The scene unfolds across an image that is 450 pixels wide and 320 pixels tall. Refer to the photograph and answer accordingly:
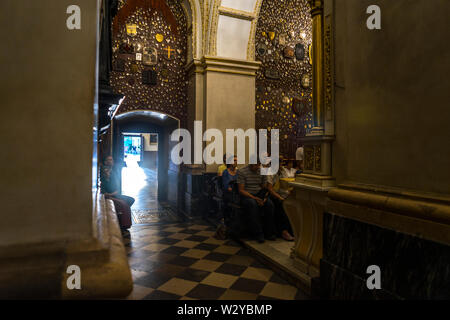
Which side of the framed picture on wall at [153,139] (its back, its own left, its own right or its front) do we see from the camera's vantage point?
front

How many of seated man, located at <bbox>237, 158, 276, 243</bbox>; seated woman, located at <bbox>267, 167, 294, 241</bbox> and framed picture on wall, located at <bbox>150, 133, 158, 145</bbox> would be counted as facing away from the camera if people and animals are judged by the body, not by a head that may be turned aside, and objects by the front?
0

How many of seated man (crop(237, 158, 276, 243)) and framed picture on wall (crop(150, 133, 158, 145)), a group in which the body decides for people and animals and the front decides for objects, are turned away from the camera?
0

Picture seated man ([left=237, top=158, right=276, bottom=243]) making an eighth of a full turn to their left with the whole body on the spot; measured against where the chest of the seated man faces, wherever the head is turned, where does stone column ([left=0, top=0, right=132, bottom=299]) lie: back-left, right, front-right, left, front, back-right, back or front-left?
right

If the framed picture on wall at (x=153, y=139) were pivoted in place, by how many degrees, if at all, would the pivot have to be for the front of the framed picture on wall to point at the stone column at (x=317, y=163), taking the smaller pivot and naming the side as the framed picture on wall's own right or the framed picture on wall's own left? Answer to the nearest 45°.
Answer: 0° — it already faces it

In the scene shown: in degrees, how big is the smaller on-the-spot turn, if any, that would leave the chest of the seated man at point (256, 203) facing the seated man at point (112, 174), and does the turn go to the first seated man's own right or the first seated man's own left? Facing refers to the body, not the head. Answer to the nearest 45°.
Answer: approximately 135° to the first seated man's own right

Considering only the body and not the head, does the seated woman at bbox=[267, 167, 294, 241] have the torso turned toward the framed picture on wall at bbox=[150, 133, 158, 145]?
no

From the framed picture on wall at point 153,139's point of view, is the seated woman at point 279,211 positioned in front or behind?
in front

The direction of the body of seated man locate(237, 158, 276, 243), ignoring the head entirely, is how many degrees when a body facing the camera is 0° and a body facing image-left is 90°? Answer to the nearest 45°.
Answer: approximately 315°

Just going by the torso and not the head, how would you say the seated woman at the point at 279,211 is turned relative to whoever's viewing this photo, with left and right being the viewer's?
facing the viewer and to the right of the viewer

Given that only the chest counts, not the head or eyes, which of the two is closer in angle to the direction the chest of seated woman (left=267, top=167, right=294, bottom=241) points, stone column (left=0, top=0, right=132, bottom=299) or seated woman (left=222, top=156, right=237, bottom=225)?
the stone column

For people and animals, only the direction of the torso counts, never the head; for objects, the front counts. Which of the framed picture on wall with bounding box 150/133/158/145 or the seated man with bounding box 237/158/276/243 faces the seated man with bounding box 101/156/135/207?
the framed picture on wall

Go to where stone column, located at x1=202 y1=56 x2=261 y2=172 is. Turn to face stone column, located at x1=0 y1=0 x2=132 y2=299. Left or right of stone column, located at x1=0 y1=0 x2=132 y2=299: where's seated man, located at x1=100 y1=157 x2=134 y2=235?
right

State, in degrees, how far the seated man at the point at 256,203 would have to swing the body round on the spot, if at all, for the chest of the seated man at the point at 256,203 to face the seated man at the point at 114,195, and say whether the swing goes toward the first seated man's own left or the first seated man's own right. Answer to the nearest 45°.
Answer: approximately 135° to the first seated man's own right
